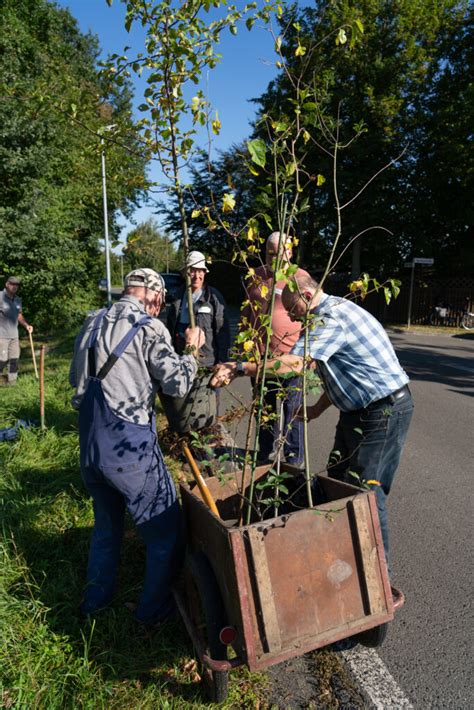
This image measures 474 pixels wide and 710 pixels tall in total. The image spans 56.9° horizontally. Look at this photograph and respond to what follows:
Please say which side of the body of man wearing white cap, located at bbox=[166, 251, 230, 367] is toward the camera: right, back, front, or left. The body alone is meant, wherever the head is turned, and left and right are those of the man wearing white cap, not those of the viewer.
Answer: front

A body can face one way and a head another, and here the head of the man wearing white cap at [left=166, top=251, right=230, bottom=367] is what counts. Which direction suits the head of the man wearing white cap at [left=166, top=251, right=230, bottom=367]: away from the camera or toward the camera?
toward the camera

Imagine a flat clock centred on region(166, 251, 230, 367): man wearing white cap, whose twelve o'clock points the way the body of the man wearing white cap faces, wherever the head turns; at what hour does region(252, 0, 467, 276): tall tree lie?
The tall tree is roughly at 7 o'clock from the man wearing white cap.

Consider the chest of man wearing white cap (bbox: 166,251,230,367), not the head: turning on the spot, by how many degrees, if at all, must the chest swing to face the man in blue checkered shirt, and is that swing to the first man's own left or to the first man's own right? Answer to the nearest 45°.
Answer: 0° — they already face them

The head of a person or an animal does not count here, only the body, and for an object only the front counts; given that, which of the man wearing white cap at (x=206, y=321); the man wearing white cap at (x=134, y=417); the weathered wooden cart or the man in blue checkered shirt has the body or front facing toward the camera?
the man wearing white cap at (x=206, y=321)

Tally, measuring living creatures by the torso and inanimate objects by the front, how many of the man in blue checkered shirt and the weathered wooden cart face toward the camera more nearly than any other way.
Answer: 0

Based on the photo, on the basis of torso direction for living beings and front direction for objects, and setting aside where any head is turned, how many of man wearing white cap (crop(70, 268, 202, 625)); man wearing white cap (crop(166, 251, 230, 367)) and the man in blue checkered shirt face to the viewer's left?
1

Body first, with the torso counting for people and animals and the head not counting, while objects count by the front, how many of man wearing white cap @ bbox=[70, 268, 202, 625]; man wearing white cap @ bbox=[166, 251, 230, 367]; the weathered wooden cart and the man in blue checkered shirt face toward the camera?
1

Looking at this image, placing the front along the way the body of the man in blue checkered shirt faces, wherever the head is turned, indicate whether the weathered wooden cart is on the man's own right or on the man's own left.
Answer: on the man's own left

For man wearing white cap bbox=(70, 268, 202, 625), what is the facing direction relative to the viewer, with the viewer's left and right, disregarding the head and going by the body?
facing away from the viewer and to the right of the viewer

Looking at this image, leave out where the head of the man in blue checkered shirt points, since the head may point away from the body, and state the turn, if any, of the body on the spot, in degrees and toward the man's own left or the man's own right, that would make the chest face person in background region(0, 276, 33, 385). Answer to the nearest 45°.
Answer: approximately 45° to the man's own right

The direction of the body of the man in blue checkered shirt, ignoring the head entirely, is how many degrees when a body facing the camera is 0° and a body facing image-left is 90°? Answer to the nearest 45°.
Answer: approximately 90°

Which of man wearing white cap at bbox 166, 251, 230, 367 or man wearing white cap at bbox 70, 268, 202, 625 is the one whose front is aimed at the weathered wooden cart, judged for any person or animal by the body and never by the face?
man wearing white cap at bbox 166, 251, 230, 367
